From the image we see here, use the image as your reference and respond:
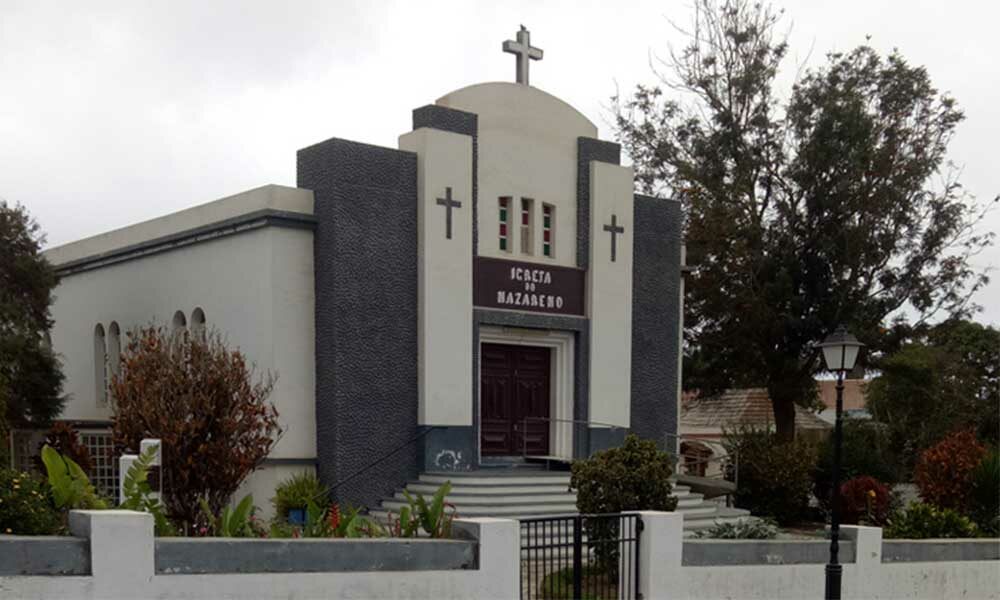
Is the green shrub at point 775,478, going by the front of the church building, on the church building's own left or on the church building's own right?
on the church building's own left

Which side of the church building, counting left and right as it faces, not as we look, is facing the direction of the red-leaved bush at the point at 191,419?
right

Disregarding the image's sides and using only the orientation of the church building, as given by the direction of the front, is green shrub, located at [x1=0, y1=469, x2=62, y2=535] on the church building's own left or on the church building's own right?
on the church building's own right

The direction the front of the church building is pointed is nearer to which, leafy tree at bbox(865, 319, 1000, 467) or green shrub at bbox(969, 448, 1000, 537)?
the green shrub

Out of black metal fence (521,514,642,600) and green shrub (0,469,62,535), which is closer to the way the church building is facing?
the black metal fence

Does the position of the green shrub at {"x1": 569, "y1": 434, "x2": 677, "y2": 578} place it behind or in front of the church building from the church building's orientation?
in front

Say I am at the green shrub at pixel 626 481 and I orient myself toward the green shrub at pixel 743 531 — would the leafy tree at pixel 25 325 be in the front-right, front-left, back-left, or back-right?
back-left

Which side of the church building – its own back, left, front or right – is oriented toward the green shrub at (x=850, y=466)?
left

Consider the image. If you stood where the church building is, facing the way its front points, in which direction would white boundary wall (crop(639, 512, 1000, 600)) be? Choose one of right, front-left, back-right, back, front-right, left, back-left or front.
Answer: front

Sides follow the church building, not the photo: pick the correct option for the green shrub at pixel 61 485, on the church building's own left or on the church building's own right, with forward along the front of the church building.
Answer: on the church building's own right

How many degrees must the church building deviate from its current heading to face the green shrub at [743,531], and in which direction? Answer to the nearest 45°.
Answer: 0° — it already faces it

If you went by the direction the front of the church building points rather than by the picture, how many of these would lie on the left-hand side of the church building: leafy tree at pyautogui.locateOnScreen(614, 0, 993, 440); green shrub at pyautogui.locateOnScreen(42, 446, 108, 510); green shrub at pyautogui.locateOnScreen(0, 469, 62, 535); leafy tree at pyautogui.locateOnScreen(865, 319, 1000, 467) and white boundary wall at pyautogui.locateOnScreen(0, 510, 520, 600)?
2

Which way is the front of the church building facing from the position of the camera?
facing the viewer and to the right of the viewer
